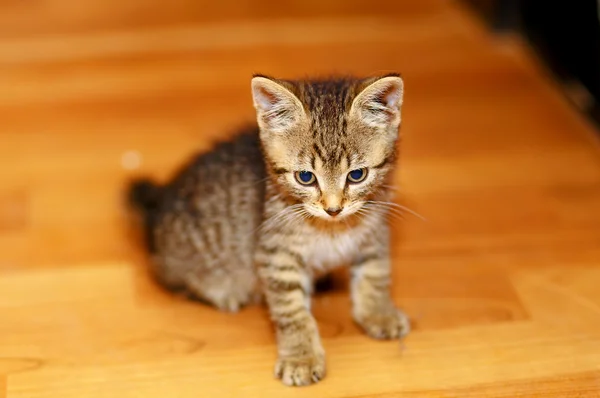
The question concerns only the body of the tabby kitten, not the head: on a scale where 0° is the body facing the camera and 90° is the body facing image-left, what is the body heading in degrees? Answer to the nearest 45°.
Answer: approximately 315°
